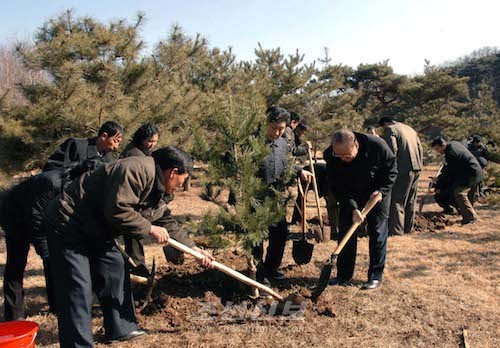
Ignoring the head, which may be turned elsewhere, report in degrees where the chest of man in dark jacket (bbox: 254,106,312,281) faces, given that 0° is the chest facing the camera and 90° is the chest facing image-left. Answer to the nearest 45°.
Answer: approximately 315°

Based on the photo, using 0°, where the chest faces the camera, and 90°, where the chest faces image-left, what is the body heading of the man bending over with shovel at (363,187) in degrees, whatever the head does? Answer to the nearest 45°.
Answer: approximately 45°

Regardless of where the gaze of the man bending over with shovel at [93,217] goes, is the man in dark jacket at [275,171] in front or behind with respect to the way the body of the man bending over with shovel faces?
in front

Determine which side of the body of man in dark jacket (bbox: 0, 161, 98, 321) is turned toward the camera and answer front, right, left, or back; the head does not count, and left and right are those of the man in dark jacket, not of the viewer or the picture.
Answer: right

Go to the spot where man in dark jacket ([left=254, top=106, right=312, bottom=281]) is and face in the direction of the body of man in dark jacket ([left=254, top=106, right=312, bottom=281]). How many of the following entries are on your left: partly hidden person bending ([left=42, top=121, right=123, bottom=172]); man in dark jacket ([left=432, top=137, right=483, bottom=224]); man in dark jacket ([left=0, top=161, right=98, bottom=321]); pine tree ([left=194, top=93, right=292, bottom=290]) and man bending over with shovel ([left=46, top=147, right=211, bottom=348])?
1

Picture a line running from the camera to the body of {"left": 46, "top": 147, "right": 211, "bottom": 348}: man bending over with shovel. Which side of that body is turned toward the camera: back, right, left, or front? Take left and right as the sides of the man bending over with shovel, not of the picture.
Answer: right

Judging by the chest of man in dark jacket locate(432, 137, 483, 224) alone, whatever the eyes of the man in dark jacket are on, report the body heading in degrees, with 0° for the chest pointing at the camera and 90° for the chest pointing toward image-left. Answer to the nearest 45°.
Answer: approximately 90°

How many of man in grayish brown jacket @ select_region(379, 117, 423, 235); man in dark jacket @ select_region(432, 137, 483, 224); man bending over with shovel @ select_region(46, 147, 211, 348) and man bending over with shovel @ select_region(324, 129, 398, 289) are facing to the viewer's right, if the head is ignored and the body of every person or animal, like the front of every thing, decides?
1

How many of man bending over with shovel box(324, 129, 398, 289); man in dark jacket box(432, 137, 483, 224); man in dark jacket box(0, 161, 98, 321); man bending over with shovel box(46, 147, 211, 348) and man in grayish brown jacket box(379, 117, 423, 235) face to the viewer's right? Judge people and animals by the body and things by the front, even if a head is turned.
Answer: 2
